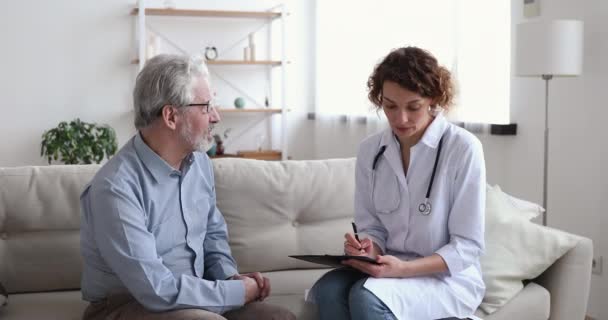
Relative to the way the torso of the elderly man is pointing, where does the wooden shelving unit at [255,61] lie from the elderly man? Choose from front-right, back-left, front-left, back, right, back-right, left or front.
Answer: back-left

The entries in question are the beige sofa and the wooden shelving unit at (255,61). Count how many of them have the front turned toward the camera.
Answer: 2

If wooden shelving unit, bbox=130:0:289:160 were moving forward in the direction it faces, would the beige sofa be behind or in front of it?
in front

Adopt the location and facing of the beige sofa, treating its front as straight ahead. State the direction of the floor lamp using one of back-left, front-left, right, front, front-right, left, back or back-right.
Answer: back-left

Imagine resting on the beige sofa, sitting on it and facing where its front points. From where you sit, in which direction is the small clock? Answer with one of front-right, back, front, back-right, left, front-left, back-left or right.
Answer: back

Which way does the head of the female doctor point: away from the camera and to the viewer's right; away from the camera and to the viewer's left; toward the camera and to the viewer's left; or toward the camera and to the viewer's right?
toward the camera and to the viewer's left

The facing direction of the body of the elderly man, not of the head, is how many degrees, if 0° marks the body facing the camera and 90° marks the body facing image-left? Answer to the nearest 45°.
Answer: approximately 315°

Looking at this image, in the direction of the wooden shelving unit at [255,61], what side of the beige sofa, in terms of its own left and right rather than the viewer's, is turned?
back

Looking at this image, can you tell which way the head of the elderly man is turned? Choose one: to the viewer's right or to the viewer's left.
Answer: to the viewer's right

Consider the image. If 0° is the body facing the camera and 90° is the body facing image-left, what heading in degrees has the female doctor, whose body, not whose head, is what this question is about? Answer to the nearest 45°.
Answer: approximately 45°

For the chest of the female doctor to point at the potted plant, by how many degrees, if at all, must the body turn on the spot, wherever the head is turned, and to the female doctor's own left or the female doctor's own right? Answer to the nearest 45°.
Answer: approximately 90° to the female doctor's own right
